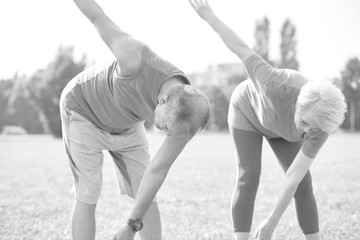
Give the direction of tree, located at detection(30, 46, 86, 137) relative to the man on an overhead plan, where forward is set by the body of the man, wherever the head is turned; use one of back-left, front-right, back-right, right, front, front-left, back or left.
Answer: back-left

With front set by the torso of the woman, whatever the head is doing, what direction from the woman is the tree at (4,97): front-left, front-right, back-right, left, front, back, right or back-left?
back

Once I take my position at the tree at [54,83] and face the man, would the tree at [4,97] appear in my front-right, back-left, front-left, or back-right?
back-right

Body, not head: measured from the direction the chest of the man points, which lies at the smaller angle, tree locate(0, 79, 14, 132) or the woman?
the woman

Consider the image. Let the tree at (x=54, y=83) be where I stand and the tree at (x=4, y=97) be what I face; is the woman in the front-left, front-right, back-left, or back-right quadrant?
back-left

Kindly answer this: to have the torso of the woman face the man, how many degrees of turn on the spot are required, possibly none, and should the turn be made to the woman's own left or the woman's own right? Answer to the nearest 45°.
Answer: approximately 135° to the woman's own right

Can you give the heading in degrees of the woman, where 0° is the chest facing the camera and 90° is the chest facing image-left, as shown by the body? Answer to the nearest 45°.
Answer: approximately 315°
